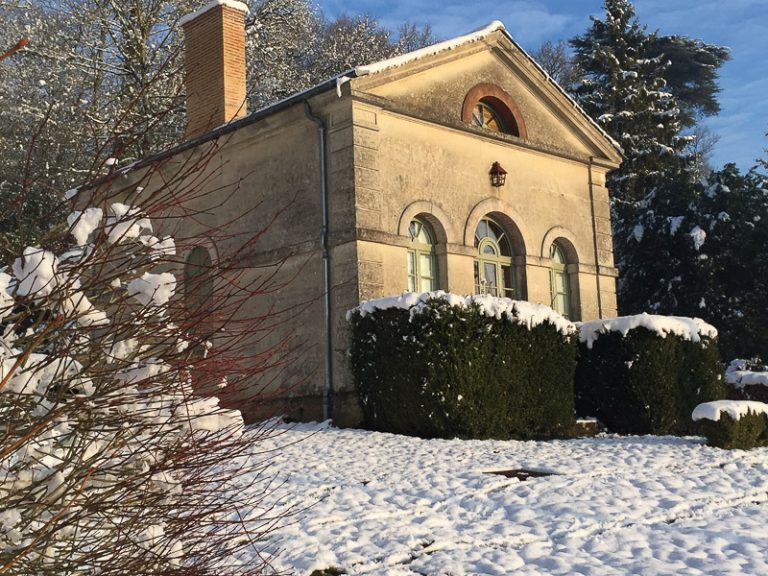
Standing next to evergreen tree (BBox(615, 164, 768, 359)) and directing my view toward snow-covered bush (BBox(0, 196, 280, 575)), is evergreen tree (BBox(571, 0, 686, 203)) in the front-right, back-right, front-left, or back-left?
back-right

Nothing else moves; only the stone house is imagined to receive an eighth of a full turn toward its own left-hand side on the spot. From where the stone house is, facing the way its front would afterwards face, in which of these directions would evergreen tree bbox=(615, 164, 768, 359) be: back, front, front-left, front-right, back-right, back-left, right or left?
front-left

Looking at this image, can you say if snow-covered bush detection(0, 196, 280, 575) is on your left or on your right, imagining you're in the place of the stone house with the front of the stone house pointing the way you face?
on your right

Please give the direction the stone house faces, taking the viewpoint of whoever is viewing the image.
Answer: facing the viewer and to the right of the viewer

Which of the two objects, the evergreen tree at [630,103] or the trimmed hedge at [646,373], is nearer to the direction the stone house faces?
the trimmed hedge

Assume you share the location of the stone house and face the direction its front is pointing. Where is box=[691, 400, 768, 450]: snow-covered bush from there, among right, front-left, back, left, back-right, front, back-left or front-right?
front

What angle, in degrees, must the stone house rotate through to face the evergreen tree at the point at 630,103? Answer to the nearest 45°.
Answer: approximately 90° to its left
